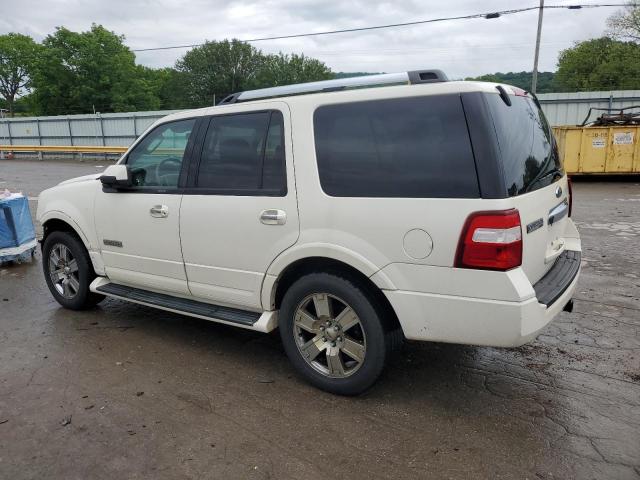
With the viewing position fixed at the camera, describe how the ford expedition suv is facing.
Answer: facing away from the viewer and to the left of the viewer

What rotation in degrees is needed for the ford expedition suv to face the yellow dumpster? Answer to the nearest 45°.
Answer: approximately 90° to its right
